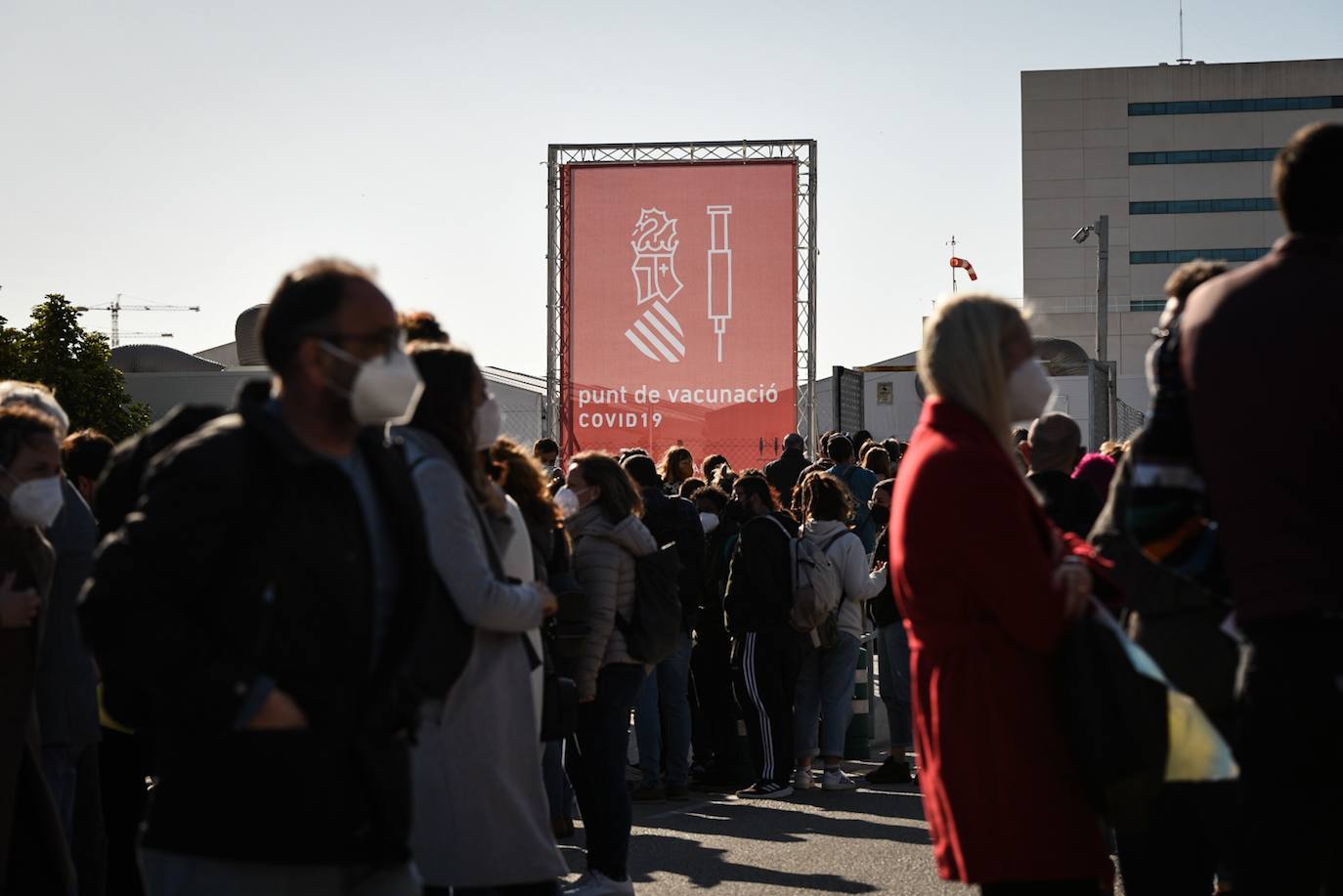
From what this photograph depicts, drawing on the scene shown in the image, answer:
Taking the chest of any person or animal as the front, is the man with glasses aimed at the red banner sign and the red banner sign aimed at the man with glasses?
no

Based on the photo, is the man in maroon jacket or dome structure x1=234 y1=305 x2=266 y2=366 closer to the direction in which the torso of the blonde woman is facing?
the man in maroon jacket

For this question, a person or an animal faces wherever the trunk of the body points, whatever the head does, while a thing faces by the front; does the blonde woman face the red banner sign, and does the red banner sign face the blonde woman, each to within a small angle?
no

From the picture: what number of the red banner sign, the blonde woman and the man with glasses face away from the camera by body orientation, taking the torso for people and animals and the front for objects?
0

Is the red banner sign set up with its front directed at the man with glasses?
yes

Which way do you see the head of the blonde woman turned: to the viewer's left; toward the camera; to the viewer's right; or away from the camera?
to the viewer's right

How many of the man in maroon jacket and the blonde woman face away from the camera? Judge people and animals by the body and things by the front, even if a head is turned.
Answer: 1

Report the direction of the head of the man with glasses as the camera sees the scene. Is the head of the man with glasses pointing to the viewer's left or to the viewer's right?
to the viewer's right

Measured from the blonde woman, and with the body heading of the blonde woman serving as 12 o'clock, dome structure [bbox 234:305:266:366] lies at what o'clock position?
The dome structure is roughly at 8 o'clock from the blonde woman.

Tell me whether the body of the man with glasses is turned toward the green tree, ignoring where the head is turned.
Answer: no

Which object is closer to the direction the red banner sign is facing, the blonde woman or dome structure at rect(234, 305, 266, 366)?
the blonde woman

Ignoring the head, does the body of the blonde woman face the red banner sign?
no

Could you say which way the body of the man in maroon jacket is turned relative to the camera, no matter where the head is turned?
away from the camera

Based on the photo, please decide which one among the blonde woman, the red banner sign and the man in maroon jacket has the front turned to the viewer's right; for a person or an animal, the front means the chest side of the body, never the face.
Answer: the blonde woman

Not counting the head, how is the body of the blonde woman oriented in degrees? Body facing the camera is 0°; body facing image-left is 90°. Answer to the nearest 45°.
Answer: approximately 270°

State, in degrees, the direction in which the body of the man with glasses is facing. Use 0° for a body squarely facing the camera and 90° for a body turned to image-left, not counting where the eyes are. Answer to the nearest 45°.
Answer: approximately 315°

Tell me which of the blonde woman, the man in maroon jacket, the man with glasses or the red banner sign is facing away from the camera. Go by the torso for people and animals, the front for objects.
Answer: the man in maroon jacket

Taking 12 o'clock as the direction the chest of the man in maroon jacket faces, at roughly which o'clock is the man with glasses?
The man with glasses is roughly at 8 o'clock from the man in maroon jacket.

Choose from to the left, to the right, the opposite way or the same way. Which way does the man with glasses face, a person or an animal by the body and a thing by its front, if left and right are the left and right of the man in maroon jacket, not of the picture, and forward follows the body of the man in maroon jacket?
to the right

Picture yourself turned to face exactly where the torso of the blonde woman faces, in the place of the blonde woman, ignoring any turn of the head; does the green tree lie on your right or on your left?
on your left

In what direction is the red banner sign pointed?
toward the camera

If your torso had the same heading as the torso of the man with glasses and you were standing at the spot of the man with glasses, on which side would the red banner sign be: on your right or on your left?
on your left
